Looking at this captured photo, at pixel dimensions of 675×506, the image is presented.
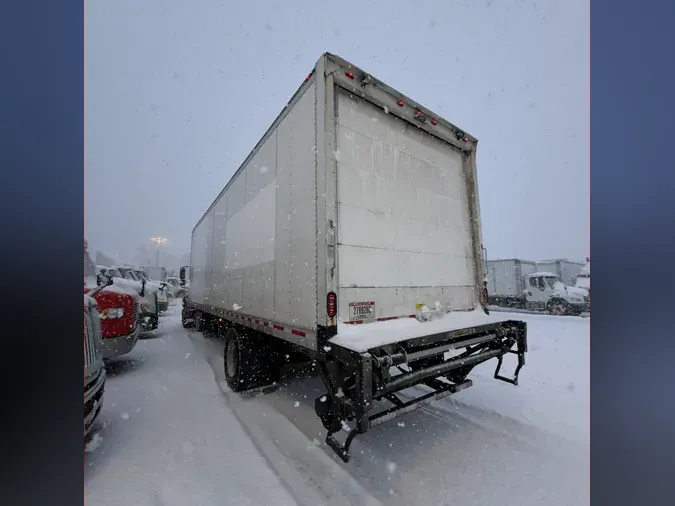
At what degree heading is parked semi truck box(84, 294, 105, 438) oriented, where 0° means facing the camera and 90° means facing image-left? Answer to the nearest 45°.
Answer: approximately 315°

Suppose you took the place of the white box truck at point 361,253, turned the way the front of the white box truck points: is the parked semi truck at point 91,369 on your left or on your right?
on your left

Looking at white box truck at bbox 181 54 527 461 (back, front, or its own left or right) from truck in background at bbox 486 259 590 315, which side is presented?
right

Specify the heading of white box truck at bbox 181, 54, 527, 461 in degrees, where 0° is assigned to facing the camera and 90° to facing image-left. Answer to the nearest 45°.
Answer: approximately 135°

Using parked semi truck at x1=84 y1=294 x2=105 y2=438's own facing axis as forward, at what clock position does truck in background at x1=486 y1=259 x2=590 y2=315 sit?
The truck in background is roughly at 10 o'clock from the parked semi truck.
